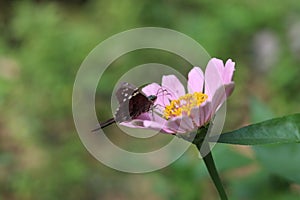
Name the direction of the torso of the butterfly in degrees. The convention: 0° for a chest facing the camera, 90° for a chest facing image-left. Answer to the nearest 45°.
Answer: approximately 270°
